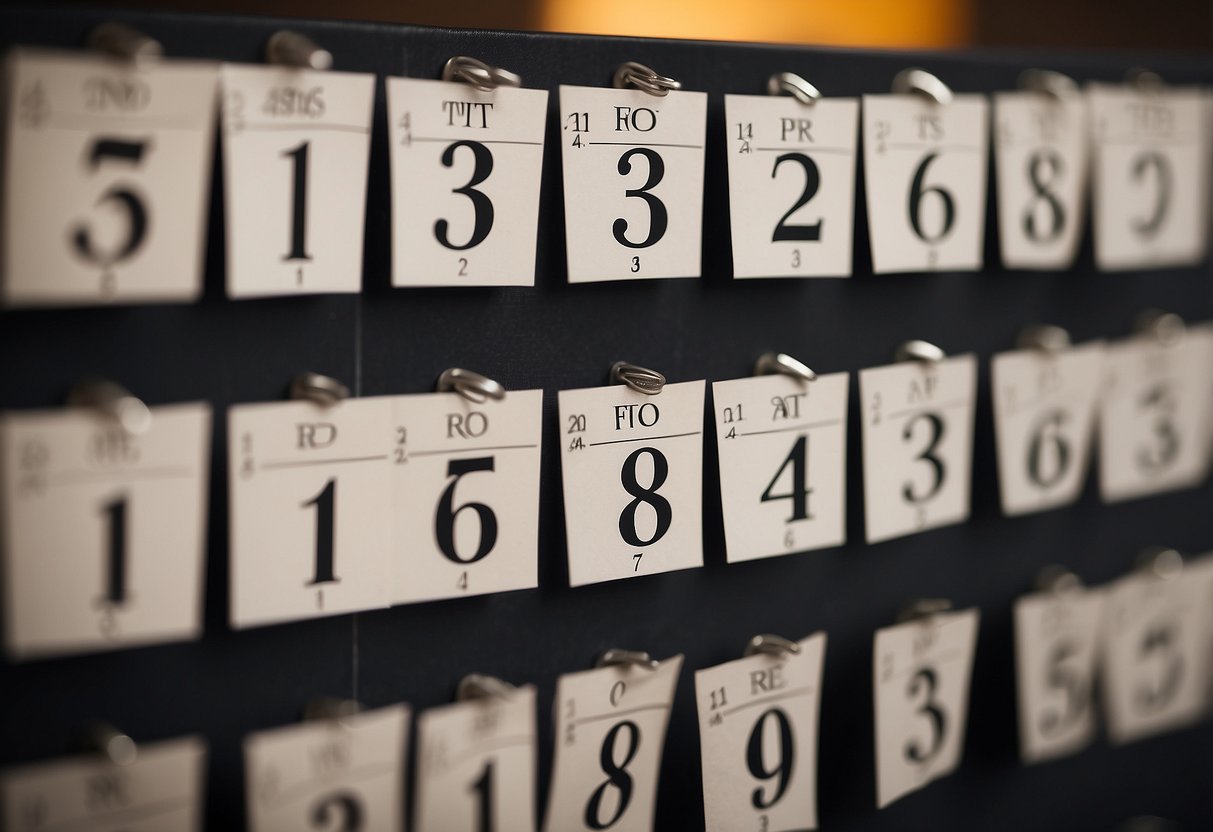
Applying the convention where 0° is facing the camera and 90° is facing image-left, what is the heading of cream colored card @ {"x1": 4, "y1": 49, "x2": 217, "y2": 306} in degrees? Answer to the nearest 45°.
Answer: approximately 0°
